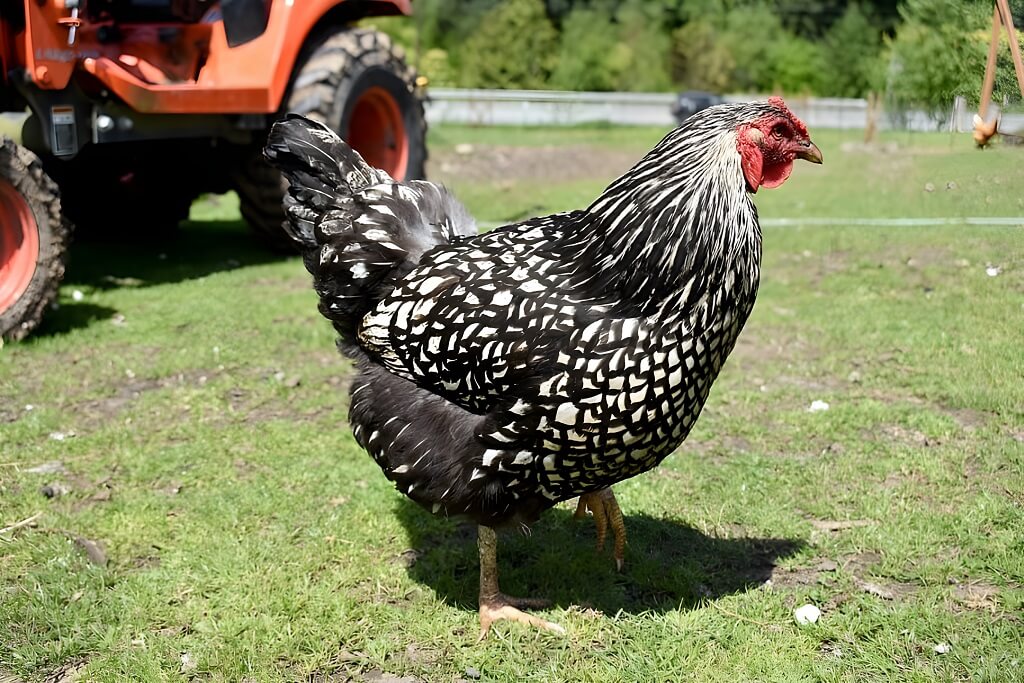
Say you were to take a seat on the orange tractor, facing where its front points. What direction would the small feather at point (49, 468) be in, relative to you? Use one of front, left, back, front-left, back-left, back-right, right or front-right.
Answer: front-left

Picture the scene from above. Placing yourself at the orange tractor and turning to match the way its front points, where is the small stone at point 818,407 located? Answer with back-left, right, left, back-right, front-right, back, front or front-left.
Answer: left

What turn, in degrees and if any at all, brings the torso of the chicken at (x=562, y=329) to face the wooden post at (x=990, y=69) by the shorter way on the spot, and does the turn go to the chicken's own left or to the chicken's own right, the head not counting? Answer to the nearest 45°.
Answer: approximately 90° to the chicken's own left

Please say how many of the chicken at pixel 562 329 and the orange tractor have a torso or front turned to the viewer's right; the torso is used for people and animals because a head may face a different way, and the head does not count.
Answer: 1

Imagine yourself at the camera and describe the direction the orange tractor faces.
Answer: facing the viewer and to the left of the viewer

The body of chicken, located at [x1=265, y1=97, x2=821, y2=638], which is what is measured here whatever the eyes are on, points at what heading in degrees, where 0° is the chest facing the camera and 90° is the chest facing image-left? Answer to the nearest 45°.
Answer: approximately 270°

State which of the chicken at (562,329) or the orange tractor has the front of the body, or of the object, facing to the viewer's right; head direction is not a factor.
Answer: the chicken

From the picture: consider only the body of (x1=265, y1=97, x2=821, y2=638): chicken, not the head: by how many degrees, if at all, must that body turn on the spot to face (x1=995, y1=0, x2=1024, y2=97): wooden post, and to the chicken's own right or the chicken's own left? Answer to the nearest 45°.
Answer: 0° — it already faces it
